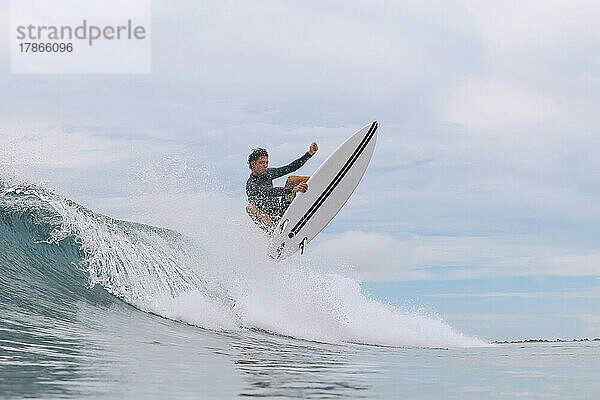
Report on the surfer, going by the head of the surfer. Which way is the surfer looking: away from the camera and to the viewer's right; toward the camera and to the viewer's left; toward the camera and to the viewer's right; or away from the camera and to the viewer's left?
toward the camera and to the viewer's right

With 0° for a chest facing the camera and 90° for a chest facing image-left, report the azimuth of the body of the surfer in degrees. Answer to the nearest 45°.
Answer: approximately 315°
